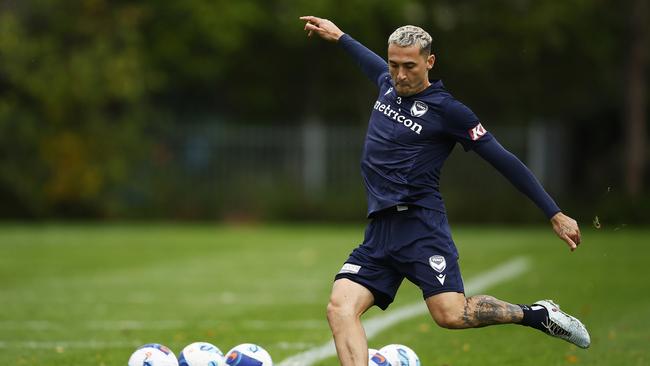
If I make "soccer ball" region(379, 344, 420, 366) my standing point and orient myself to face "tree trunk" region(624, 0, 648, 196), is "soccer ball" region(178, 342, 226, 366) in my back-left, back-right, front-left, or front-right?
back-left

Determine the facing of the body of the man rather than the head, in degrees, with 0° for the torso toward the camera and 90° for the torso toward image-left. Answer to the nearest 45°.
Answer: approximately 45°

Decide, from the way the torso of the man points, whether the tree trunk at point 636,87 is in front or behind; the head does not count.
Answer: behind

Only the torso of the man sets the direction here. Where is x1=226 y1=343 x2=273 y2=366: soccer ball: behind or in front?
in front

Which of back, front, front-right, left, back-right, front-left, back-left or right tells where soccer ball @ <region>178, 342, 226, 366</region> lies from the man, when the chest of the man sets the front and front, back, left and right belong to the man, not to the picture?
front-right
